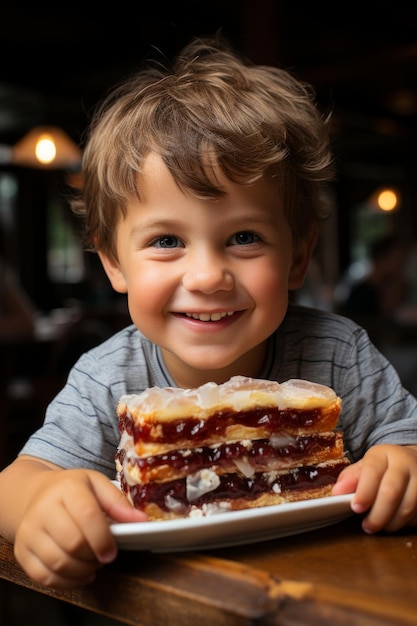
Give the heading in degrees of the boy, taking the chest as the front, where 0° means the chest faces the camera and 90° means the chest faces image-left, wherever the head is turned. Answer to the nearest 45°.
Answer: approximately 0°

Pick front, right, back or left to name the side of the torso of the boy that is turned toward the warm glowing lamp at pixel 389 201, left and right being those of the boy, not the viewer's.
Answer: back

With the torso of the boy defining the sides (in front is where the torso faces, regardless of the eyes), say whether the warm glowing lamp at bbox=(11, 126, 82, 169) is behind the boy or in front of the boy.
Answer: behind
